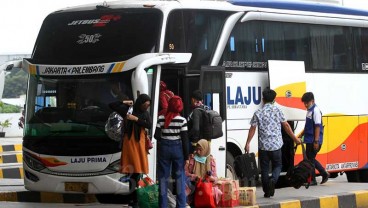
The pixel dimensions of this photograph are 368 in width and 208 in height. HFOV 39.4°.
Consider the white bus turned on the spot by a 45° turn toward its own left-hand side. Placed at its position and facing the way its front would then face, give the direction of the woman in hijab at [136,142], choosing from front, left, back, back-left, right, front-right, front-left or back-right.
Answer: front

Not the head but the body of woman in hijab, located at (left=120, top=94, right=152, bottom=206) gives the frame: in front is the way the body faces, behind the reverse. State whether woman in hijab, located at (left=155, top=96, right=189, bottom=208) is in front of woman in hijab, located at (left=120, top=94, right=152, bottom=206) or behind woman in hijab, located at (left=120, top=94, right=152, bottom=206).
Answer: in front

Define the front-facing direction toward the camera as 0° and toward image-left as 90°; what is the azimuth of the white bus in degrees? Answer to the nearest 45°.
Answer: approximately 45°

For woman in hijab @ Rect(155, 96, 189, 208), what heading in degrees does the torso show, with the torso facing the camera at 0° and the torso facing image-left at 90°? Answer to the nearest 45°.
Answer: approximately 180°

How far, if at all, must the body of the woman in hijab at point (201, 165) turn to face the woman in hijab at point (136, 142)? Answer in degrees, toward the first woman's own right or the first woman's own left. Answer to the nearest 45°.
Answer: approximately 45° to the first woman's own right

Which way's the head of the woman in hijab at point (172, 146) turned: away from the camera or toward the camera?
away from the camera

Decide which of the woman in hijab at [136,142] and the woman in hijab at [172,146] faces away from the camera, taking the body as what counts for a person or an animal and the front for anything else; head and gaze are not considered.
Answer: the woman in hijab at [172,146]

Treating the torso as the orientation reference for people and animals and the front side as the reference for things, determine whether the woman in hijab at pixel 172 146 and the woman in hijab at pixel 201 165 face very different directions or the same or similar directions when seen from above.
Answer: very different directions

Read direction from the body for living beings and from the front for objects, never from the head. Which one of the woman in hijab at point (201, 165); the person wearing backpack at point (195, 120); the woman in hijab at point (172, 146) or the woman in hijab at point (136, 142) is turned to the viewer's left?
the person wearing backpack

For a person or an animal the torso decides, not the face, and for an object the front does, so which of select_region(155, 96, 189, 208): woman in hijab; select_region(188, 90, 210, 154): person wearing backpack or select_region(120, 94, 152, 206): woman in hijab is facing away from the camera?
select_region(155, 96, 189, 208): woman in hijab
